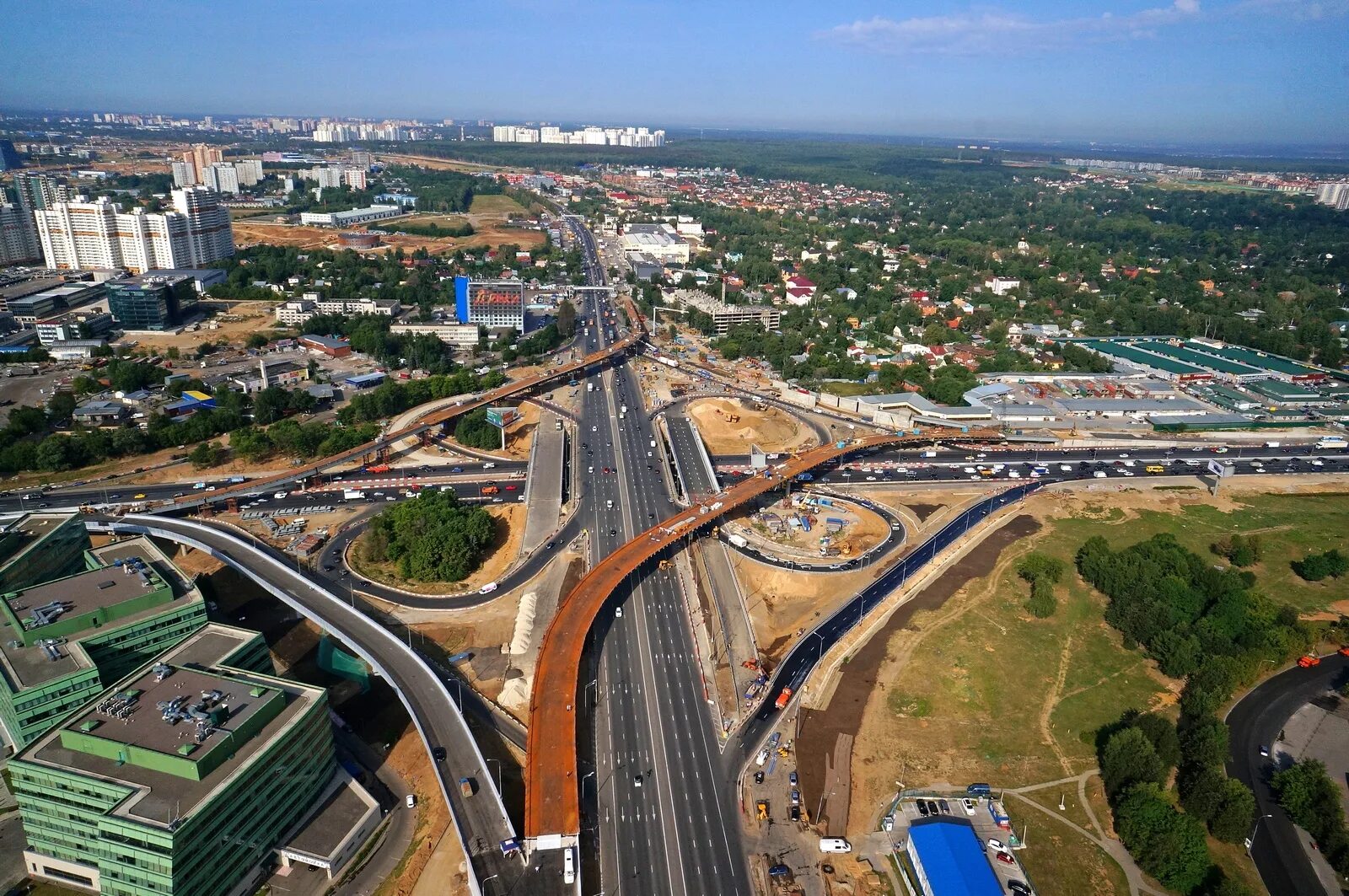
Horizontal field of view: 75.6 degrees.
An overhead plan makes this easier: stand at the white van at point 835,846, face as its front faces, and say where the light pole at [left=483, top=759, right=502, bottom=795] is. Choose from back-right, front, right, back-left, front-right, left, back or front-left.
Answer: back

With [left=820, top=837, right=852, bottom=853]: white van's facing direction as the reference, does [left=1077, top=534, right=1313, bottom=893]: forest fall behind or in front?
in front

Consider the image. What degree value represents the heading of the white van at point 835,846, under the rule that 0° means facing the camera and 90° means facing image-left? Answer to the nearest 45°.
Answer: approximately 270°

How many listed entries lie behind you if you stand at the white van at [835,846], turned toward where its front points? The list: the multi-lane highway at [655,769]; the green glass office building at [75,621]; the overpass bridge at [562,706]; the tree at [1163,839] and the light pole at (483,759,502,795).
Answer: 4

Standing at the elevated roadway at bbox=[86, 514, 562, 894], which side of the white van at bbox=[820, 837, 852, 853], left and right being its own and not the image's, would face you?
back

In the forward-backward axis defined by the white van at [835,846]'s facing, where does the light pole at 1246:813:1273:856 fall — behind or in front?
in front

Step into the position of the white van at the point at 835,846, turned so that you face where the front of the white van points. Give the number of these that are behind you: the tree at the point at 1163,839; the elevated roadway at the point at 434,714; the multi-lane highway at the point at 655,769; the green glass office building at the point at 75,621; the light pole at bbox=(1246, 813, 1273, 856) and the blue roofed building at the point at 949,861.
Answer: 3

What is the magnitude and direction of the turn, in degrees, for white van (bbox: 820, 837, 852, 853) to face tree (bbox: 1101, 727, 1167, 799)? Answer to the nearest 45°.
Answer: approximately 45° to its left
